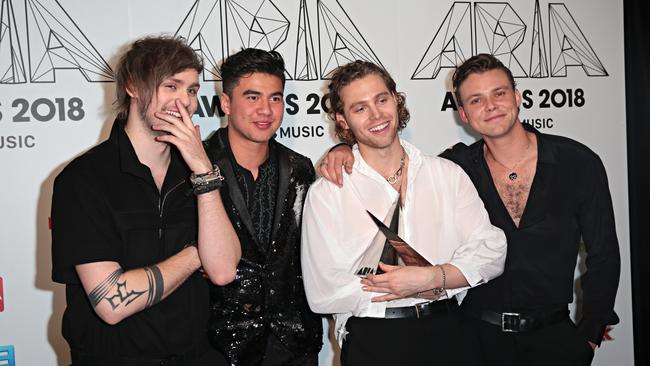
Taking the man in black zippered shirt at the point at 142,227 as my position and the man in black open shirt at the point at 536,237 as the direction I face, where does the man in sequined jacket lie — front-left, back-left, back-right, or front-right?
front-left

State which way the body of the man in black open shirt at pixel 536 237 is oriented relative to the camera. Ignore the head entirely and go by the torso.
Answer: toward the camera

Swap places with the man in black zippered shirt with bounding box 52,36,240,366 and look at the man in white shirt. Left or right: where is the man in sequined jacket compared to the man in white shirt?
left

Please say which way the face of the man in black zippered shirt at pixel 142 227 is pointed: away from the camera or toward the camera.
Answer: toward the camera

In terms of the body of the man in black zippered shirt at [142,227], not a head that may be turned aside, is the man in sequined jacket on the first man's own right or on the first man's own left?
on the first man's own left

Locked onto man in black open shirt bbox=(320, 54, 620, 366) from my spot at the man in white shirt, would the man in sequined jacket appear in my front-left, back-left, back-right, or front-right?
back-left

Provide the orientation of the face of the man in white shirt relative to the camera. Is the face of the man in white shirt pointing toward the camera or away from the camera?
toward the camera

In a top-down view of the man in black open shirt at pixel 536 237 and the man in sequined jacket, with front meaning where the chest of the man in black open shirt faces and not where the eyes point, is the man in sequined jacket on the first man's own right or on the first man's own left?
on the first man's own right

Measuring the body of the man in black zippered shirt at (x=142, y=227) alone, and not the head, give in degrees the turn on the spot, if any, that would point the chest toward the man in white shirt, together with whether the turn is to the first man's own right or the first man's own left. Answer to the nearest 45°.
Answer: approximately 45° to the first man's own left

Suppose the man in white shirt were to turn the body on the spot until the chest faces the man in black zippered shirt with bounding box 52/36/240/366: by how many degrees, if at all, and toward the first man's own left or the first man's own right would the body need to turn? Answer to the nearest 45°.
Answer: approximately 45° to the first man's own right

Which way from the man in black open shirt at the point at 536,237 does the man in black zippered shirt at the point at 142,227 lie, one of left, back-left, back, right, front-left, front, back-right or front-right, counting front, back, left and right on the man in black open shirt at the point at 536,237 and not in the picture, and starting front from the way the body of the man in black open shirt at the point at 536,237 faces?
front-right

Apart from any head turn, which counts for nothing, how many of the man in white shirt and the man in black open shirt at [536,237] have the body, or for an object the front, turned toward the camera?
2
